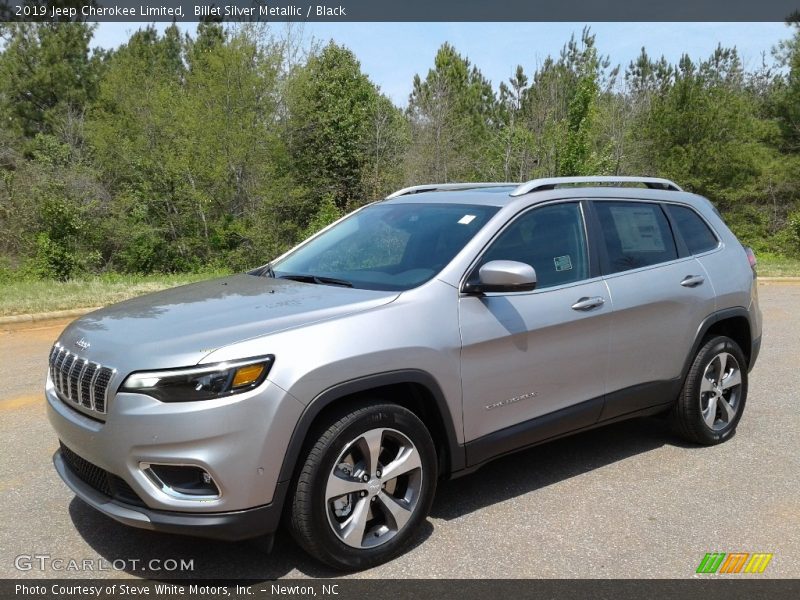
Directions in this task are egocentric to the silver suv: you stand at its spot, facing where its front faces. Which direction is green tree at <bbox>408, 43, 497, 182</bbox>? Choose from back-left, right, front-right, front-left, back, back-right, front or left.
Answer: back-right

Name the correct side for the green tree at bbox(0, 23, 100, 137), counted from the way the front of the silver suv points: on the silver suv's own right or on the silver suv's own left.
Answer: on the silver suv's own right

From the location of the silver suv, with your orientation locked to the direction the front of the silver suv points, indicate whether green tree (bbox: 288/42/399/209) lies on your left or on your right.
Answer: on your right

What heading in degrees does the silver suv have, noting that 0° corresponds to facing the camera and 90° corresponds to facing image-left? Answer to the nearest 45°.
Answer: approximately 45°

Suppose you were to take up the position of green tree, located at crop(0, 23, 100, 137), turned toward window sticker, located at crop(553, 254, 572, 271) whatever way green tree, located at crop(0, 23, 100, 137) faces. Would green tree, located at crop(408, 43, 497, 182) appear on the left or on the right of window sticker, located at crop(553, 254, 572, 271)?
left
